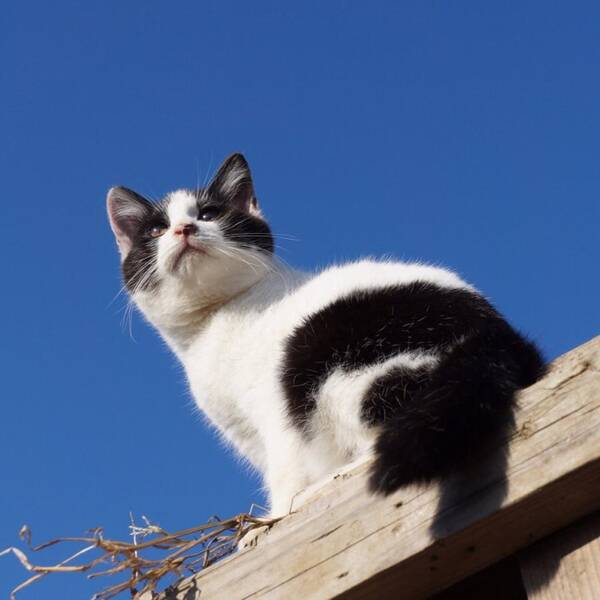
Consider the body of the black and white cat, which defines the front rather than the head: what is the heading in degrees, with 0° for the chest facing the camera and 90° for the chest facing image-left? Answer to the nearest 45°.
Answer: approximately 90°
